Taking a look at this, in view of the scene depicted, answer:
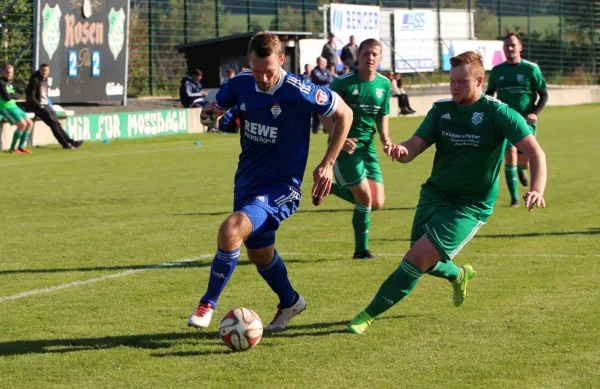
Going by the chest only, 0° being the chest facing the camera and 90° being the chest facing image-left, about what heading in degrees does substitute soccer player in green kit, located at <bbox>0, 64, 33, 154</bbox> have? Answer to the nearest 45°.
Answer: approximately 315°

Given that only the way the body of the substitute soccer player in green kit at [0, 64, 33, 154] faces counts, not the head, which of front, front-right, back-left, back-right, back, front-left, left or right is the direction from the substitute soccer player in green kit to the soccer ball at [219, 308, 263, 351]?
front-right

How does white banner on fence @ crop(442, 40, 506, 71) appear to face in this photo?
toward the camera

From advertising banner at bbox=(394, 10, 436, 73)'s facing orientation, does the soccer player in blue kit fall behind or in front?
in front

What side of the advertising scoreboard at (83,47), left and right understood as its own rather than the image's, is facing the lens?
front

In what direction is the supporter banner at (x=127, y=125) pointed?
toward the camera

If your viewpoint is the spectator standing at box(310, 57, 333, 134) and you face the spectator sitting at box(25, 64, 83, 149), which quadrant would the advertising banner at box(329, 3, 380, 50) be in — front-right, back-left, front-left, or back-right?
back-right

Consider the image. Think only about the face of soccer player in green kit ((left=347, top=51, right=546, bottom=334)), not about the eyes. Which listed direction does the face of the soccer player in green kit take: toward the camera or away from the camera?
toward the camera

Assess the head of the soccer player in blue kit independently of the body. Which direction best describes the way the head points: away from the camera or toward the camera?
toward the camera

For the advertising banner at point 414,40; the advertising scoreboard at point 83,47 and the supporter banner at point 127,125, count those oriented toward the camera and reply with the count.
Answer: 3
